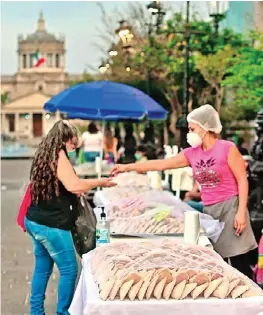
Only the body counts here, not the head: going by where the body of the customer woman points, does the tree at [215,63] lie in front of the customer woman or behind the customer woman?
in front

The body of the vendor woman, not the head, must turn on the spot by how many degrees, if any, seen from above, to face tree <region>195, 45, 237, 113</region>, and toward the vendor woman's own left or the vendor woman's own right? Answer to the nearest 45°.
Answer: approximately 135° to the vendor woman's own right

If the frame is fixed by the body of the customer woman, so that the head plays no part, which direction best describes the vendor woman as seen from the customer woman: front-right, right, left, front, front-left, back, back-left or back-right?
front-right

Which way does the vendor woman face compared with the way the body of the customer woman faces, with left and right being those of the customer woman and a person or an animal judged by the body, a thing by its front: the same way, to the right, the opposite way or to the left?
the opposite way

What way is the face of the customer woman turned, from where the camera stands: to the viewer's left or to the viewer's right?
to the viewer's right

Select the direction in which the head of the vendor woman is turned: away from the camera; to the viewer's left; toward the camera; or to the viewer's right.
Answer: to the viewer's left

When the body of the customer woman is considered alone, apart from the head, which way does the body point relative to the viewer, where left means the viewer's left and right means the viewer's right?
facing away from the viewer and to the right of the viewer
